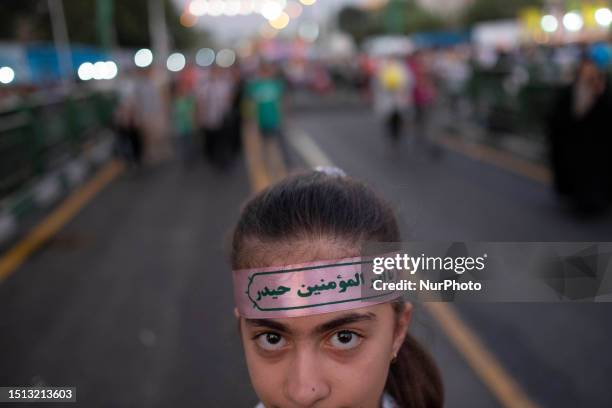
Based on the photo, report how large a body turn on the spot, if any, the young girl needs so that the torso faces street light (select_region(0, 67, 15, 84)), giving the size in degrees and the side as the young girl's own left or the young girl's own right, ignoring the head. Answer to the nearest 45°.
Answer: approximately 135° to the young girl's own right

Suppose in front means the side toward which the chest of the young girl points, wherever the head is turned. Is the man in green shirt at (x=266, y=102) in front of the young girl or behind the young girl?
behind

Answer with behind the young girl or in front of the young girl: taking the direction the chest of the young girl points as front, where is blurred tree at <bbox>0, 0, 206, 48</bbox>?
behind

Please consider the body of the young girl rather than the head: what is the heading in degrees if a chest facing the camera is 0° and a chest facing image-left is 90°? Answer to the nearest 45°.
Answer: approximately 0°

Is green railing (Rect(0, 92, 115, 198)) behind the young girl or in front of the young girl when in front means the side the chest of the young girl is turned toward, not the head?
behind

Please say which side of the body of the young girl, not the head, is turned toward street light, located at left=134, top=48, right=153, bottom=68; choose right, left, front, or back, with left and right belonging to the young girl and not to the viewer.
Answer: back

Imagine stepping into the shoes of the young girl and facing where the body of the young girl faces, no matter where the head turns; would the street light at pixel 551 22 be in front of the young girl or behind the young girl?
behind
